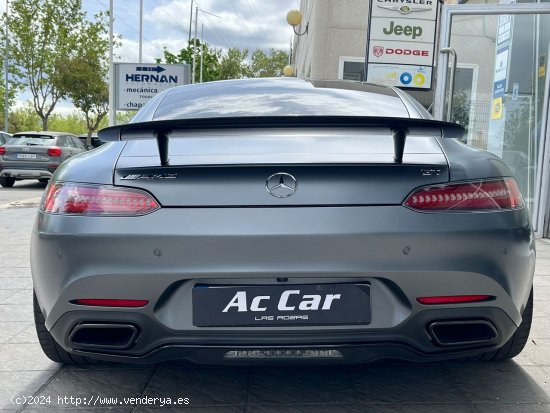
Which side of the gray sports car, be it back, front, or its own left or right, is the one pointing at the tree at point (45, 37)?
front

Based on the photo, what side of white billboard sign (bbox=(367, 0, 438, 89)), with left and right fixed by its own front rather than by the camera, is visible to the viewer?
front

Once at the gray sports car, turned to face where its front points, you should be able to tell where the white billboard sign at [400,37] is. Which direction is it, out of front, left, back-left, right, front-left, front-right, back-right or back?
front

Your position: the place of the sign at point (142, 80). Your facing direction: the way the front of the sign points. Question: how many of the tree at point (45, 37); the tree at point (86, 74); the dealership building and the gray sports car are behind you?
2

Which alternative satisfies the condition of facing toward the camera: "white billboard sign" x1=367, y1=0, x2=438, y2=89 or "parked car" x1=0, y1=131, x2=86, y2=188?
the white billboard sign

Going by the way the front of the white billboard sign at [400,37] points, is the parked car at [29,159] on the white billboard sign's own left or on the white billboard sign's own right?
on the white billboard sign's own right

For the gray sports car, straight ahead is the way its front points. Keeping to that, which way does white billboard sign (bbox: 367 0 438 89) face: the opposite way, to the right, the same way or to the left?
the opposite way

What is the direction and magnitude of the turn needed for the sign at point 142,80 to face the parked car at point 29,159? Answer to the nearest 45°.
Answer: approximately 90° to its right

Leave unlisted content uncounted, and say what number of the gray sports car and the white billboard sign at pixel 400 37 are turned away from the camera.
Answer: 1

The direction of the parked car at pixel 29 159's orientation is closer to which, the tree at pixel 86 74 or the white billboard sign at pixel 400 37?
the tree

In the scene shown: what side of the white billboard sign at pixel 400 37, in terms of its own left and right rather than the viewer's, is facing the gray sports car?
front

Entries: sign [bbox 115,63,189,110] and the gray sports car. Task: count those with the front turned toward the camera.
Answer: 1

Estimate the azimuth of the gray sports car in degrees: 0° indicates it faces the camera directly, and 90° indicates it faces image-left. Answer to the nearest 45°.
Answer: approximately 180°

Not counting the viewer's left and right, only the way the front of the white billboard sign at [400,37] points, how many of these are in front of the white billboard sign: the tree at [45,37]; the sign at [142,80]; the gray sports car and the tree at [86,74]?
1

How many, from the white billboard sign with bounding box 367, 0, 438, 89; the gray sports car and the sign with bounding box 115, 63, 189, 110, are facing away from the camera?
1

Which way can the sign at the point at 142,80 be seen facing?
toward the camera

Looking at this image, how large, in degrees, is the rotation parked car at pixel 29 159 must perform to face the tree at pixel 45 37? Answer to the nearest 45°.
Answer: approximately 45° to its left

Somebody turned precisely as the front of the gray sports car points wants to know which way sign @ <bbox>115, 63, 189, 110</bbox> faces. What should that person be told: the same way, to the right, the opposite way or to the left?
the opposite way
